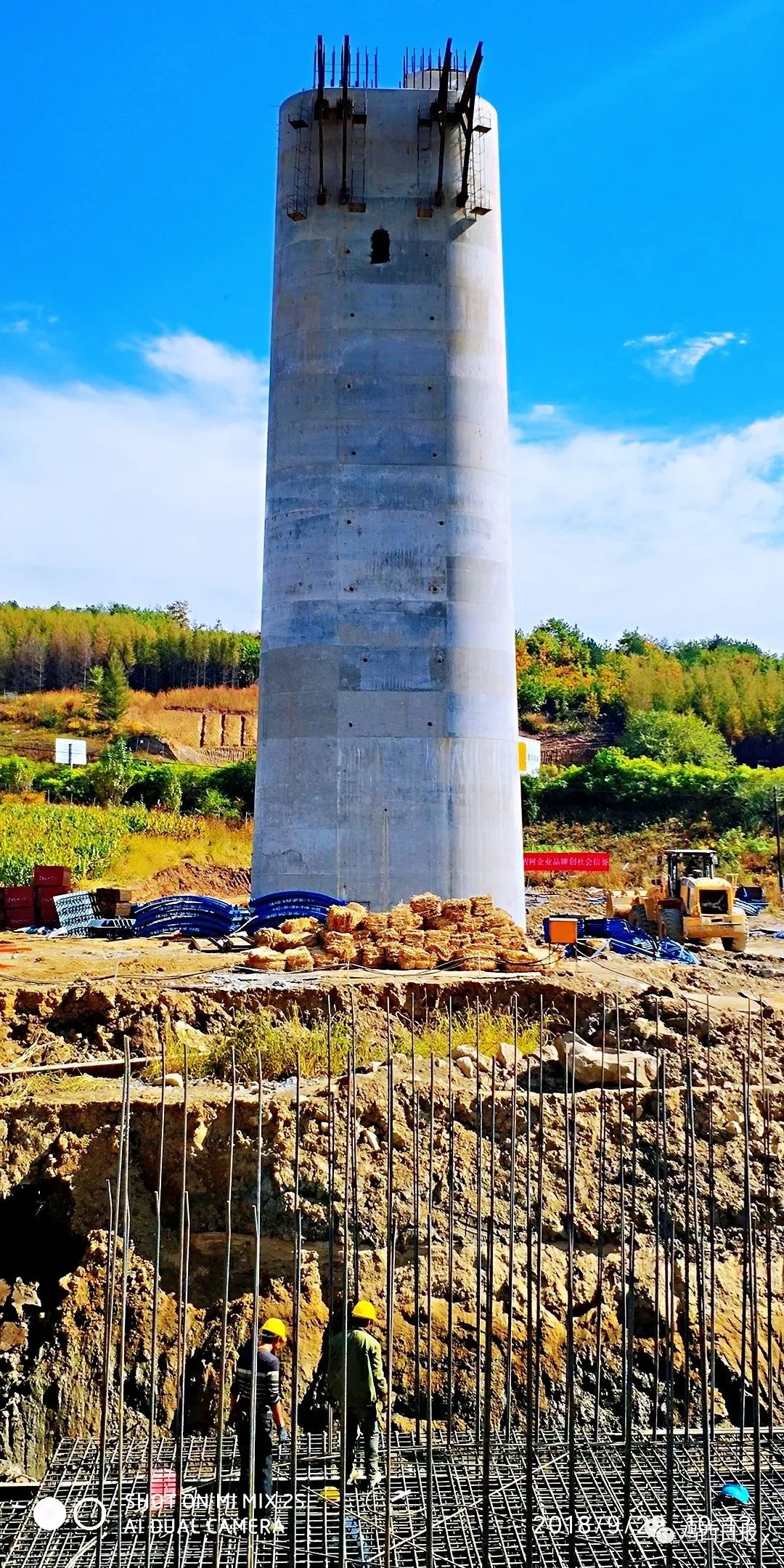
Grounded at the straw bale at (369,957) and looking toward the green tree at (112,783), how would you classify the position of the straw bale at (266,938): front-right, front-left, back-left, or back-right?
front-left

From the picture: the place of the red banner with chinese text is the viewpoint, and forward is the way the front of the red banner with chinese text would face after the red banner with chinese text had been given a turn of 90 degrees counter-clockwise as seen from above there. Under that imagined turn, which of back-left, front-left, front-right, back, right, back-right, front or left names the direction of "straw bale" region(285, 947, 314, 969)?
right

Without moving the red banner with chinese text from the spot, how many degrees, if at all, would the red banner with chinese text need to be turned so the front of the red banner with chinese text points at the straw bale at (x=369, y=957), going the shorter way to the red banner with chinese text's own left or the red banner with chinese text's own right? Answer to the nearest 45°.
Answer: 0° — it already faces it

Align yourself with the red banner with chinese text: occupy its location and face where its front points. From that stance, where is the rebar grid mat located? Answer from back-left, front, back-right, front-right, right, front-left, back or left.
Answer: front

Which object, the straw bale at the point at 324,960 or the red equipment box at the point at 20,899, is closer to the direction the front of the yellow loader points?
the red equipment box

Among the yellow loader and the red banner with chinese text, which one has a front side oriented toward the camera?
the red banner with chinese text

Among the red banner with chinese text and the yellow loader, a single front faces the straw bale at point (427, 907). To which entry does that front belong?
the red banner with chinese text

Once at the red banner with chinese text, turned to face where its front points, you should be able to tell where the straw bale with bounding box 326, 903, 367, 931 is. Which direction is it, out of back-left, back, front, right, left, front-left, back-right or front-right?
front

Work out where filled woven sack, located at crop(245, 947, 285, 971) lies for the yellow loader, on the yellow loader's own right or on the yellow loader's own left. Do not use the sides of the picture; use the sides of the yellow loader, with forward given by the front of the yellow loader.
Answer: on the yellow loader's own left

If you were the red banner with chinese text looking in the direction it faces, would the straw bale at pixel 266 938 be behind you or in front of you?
in front

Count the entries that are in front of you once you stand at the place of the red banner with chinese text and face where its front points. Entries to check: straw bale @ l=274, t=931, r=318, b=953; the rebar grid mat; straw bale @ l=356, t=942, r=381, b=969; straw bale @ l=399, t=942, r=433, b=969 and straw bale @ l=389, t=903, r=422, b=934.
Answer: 5

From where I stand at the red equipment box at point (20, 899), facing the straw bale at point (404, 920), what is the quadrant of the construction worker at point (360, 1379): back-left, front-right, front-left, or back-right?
front-right

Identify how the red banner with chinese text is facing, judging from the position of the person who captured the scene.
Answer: facing the viewer

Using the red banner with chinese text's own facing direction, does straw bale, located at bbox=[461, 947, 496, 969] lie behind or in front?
in front
